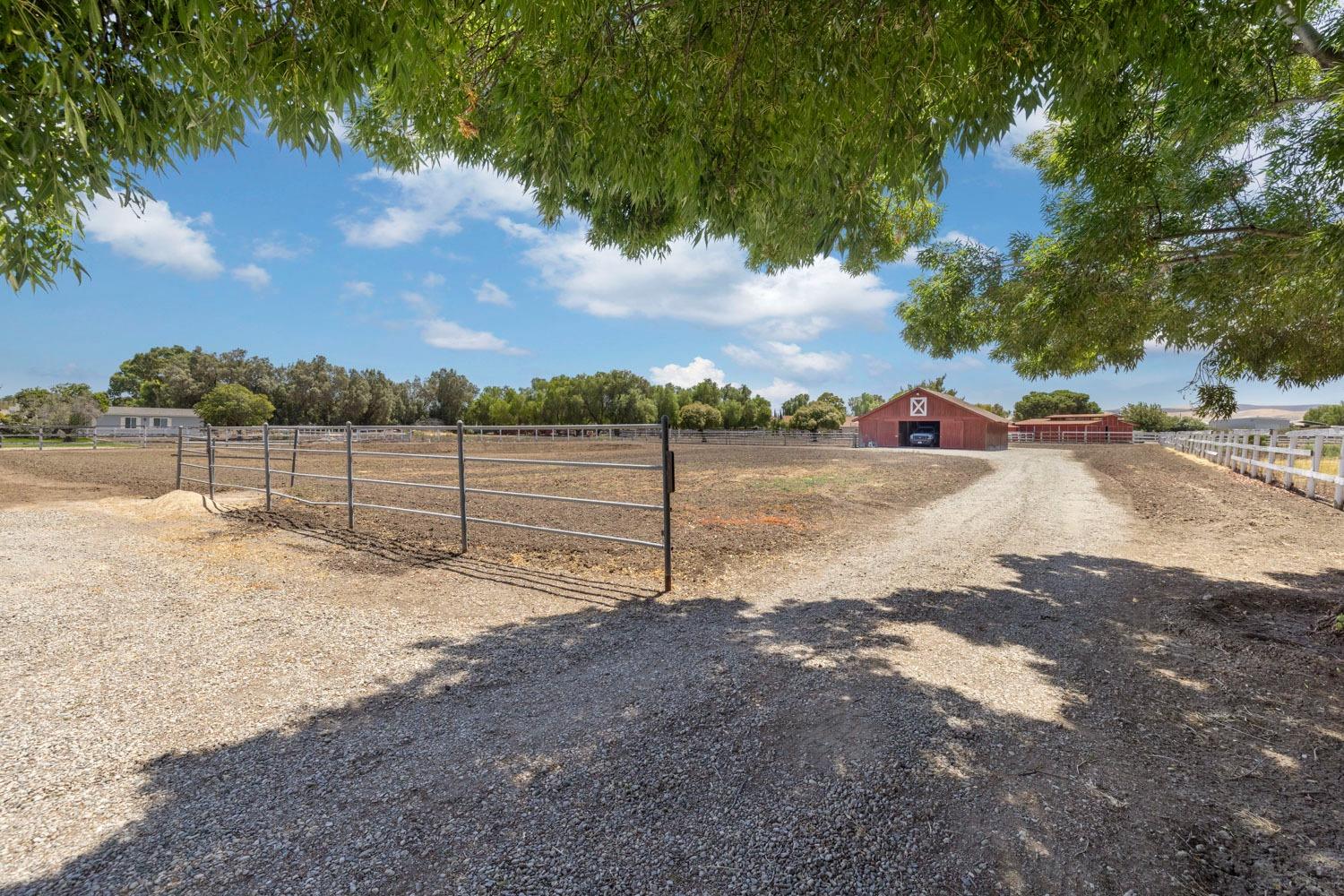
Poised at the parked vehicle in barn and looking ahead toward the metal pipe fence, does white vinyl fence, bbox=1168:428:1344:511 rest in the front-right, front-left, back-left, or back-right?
front-left

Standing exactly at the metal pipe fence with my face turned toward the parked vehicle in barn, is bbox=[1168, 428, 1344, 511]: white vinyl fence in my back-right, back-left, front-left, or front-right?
front-right

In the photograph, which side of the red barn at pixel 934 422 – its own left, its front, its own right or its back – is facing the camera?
front

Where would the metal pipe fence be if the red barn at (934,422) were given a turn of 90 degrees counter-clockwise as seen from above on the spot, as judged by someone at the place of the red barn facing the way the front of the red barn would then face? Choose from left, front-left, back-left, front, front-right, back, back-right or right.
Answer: right
